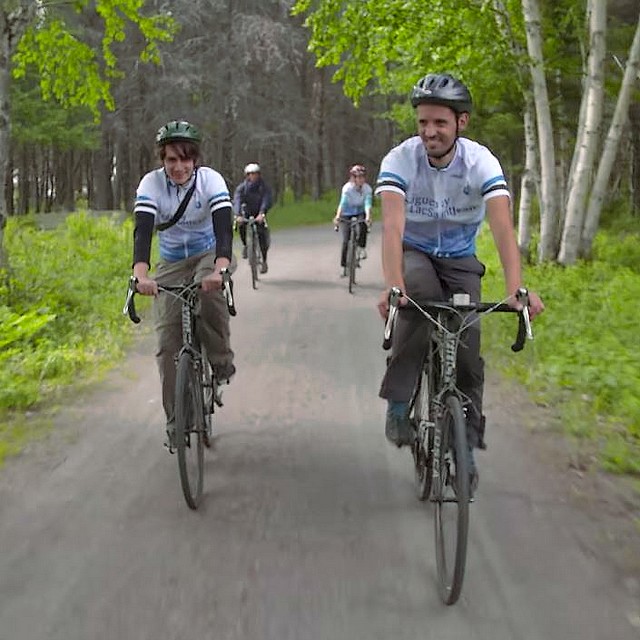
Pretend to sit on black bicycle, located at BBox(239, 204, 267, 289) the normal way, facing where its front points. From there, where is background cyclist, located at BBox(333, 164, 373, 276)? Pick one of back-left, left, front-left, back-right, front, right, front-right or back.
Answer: left

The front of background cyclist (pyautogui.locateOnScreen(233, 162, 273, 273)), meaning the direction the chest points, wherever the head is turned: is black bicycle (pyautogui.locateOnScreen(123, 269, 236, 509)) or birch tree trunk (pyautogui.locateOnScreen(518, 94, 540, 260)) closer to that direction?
the black bicycle

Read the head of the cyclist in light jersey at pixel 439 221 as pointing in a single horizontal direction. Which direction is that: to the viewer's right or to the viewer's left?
to the viewer's left

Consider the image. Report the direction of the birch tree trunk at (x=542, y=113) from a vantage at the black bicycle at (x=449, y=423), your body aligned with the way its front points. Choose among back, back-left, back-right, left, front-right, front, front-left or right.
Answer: back

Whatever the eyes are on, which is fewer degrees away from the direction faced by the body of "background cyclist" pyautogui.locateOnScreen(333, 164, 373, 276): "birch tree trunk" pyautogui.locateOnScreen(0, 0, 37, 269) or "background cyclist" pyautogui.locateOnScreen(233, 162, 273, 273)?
the birch tree trunk

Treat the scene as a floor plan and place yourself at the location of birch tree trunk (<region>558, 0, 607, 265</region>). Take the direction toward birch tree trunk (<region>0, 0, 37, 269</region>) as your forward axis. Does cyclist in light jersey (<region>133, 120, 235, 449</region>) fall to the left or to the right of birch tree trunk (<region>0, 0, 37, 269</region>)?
left

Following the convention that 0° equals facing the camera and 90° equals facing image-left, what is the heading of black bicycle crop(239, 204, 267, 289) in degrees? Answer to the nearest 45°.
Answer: approximately 0°

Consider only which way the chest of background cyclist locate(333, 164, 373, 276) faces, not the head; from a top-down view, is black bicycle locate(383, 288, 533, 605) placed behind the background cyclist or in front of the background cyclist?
in front

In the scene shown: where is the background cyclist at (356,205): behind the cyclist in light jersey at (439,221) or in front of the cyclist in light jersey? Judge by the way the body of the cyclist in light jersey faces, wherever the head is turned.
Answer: behind

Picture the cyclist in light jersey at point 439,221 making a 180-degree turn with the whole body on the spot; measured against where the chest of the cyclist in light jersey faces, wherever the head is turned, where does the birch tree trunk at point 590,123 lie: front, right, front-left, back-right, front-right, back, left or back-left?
front

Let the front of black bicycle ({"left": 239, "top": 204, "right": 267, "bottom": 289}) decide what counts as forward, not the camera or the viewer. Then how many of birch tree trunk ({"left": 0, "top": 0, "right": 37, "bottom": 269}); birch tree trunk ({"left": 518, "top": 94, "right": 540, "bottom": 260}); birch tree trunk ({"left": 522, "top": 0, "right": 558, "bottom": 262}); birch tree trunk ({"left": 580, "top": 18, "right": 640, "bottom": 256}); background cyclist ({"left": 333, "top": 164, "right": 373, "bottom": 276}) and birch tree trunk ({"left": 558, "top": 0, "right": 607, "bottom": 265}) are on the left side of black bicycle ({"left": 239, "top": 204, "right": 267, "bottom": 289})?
5

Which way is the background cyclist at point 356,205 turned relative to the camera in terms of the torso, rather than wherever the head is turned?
toward the camera

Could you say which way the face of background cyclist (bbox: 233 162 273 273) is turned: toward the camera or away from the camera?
toward the camera

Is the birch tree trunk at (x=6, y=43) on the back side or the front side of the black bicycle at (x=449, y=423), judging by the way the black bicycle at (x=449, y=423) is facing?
on the back side

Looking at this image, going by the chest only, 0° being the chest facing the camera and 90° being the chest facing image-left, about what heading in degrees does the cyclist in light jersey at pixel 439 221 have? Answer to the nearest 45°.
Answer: approximately 0°

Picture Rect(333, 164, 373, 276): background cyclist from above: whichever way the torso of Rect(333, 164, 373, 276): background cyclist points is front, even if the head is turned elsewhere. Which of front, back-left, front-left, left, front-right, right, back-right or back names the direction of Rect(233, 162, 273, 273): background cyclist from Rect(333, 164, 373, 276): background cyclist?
right

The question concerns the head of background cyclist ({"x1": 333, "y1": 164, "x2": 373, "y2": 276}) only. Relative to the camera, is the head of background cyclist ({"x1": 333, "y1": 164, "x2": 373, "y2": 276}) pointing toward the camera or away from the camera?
toward the camera

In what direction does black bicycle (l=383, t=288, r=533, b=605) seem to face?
toward the camera
